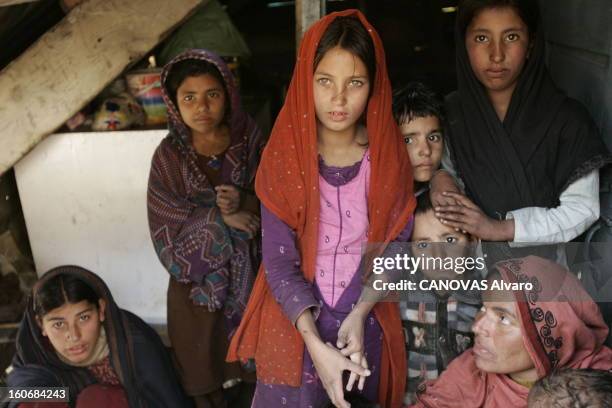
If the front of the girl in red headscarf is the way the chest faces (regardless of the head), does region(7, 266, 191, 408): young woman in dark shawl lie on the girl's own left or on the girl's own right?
on the girl's own right

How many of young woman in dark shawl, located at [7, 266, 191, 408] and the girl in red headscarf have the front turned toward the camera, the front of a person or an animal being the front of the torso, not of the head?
2

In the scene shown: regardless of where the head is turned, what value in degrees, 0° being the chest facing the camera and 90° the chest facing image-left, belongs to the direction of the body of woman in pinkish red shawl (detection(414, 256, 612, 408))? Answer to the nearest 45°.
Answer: approximately 45°
